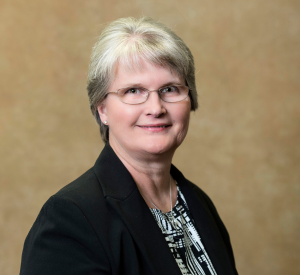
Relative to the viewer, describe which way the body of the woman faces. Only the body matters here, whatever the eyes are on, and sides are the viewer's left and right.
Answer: facing the viewer and to the right of the viewer

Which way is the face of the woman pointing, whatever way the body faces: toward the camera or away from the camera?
toward the camera
